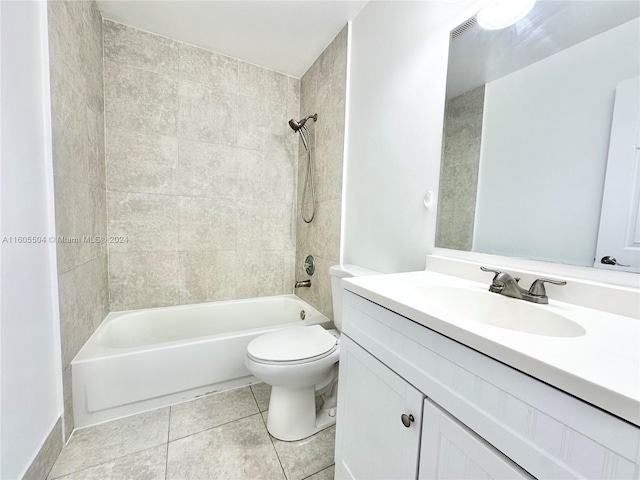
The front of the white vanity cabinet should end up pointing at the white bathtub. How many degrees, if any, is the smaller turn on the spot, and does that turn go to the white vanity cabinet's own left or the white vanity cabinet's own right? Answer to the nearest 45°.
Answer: approximately 45° to the white vanity cabinet's own right

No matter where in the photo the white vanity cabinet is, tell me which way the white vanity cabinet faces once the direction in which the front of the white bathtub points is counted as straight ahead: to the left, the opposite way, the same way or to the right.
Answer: to the right

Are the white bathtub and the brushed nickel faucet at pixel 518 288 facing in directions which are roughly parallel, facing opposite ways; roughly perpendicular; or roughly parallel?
roughly perpendicular

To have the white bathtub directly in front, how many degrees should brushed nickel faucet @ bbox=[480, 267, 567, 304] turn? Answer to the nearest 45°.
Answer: approximately 45° to its right

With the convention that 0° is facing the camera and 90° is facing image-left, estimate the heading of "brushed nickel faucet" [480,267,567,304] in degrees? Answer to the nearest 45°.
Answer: approximately 45°

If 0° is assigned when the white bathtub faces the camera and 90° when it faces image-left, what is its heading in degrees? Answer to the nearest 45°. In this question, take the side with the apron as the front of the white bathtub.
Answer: approximately 0°

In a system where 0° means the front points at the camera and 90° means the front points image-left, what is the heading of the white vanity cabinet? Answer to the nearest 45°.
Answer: approximately 45°

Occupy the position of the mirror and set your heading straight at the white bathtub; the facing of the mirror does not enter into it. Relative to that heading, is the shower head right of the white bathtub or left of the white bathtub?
right

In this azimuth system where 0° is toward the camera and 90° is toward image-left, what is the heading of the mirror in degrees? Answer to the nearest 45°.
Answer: approximately 45°
